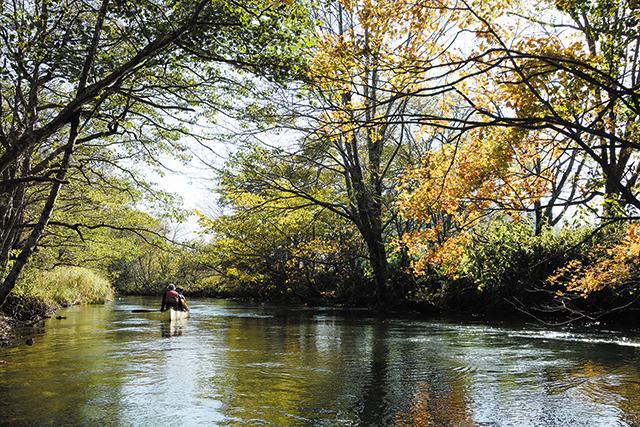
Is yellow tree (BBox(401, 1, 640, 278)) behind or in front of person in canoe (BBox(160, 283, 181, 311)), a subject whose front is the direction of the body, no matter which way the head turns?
behind

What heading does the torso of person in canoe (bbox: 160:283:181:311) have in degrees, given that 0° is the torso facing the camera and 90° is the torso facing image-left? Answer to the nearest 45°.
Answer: approximately 180°

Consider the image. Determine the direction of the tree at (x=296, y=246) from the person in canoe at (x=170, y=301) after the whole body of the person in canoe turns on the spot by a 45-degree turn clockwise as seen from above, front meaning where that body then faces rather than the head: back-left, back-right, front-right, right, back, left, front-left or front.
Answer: front

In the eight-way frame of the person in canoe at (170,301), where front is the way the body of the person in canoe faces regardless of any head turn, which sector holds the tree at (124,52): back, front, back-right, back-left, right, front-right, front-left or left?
back
